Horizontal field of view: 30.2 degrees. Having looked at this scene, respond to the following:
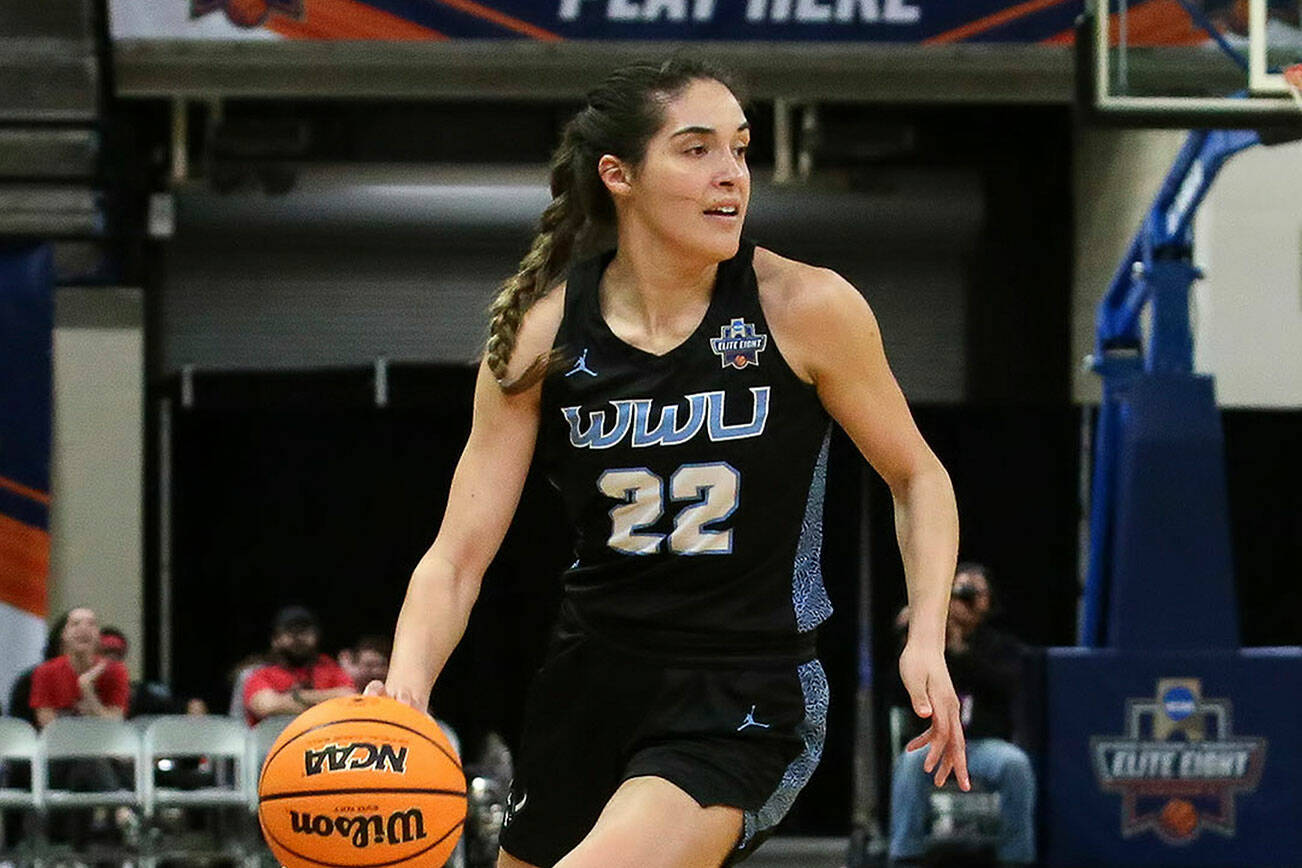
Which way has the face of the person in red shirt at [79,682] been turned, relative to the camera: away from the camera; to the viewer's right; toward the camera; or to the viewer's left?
toward the camera

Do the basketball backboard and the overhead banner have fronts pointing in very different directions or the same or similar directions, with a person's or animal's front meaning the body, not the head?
same or similar directions

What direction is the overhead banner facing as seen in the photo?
toward the camera

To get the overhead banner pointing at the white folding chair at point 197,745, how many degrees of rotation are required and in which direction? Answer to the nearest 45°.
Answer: approximately 45° to its right

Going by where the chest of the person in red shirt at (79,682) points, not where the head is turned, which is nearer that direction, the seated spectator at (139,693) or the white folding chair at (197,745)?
the white folding chair

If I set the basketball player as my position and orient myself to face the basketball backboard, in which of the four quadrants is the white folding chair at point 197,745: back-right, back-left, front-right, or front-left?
front-left

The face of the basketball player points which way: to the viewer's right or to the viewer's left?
to the viewer's right

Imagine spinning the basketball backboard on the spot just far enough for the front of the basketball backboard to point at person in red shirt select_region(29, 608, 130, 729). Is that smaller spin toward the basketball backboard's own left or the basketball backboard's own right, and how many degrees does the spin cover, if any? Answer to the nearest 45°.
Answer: approximately 90° to the basketball backboard's own right

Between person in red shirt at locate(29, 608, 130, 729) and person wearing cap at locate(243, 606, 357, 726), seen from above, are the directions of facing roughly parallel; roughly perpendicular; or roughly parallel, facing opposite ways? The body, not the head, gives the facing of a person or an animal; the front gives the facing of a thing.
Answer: roughly parallel

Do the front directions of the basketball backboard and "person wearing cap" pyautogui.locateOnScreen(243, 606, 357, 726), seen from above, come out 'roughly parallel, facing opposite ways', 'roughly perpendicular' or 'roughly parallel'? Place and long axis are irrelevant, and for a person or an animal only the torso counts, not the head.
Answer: roughly parallel

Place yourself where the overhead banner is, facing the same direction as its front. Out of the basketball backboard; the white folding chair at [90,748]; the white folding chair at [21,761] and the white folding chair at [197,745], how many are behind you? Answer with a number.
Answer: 0

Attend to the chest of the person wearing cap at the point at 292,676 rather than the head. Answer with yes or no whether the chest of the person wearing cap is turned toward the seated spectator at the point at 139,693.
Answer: no

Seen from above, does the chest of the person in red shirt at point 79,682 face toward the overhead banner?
no

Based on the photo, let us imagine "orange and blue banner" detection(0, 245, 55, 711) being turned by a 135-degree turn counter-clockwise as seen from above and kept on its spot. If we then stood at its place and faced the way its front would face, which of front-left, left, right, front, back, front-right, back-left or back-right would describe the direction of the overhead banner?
front-right

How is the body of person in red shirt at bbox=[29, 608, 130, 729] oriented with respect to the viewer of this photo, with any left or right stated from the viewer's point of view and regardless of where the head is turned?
facing the viewer

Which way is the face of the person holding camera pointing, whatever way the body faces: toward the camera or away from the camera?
toward the camera

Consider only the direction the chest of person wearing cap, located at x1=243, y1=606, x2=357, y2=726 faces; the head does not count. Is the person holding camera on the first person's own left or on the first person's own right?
on the first person's own left

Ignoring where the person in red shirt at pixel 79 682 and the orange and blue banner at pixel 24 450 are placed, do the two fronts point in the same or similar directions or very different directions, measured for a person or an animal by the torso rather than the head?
same or similar directions

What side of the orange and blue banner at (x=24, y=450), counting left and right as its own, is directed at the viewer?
front
